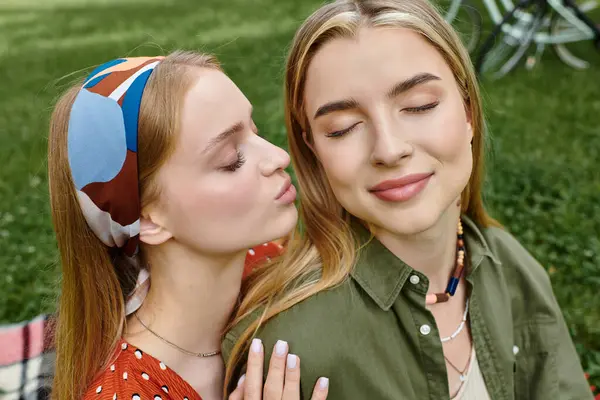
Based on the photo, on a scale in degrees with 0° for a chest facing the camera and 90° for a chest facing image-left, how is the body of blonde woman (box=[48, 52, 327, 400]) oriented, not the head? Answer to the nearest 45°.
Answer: approximately 270°

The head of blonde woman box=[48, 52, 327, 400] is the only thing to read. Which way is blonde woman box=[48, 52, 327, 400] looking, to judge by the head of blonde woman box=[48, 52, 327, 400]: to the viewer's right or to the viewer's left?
to the viewer's right

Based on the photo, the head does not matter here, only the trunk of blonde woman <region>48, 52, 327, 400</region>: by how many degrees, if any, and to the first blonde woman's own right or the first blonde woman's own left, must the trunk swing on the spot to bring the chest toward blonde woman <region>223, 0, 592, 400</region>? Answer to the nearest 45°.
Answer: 0° — they already face them
